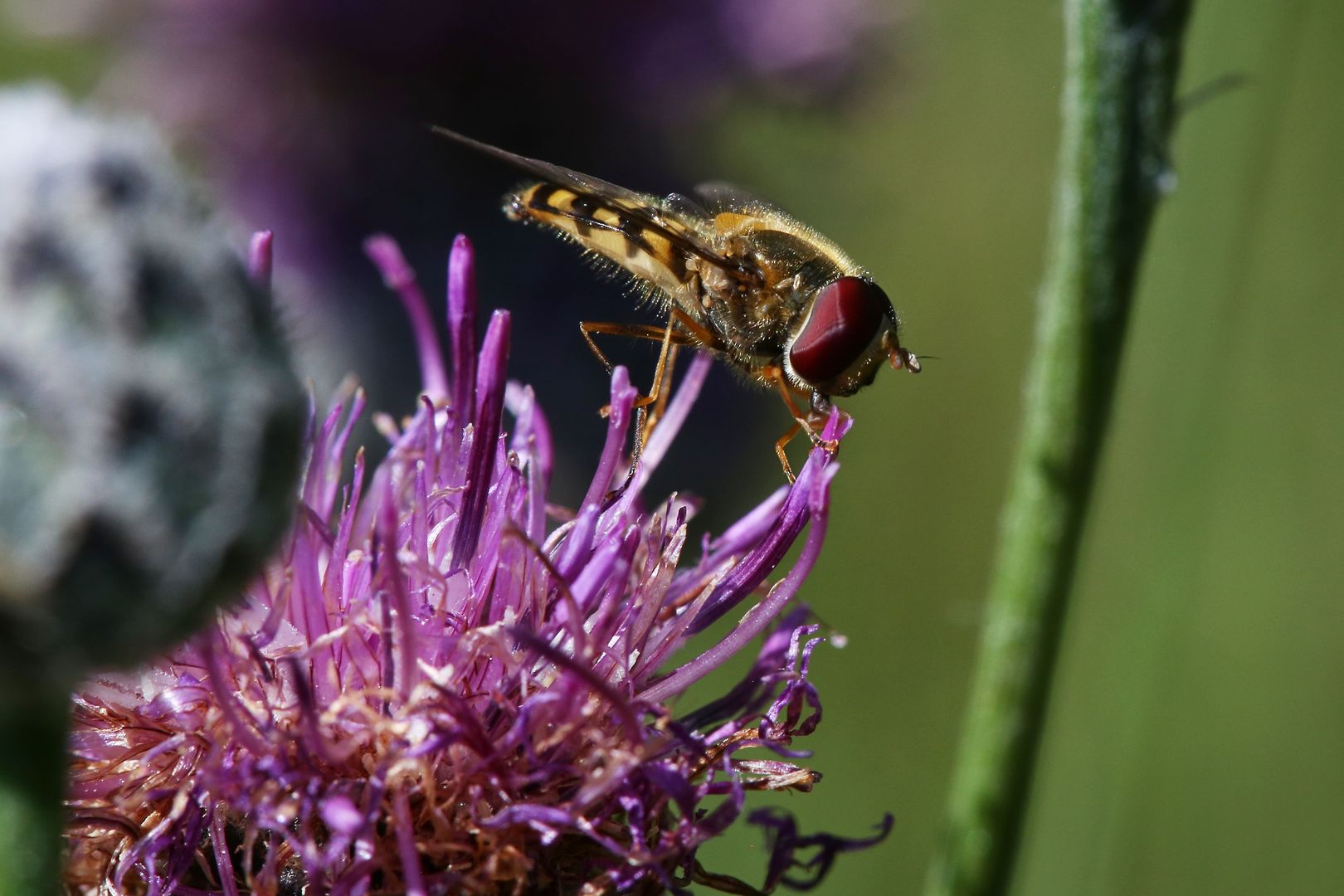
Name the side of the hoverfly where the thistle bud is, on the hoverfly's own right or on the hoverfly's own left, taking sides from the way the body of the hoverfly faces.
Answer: on the hoverfly's own right

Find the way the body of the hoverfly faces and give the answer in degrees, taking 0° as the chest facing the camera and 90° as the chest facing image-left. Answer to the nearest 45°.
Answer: approximately 270°

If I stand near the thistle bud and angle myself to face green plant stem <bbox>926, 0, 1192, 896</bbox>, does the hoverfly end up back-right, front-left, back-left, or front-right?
front-left
